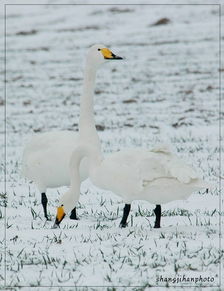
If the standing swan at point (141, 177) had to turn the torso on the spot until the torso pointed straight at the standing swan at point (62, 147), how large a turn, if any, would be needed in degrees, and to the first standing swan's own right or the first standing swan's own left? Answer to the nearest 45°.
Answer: approximately 45° to the first standing swan's own right

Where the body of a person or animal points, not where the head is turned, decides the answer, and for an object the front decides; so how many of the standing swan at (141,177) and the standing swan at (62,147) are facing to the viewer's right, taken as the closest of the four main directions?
1

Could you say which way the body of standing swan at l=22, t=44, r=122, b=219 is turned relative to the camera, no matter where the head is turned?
to the viewer's right

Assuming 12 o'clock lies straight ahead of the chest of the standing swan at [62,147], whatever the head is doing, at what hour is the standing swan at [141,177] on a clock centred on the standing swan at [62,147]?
the standing swan at [141,177] is roughly at 2 o'clock from the standing swan at [62,147].

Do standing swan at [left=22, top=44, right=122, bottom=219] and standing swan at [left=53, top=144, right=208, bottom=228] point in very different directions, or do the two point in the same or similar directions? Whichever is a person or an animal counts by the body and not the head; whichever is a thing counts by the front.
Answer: very different directions

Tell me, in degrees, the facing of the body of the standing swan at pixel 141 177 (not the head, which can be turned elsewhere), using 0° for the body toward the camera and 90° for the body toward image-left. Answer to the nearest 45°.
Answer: approximately 90°
